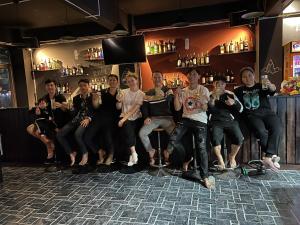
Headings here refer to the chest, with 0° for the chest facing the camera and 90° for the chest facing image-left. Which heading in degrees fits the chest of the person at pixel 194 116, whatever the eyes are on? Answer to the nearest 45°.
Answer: approximately 0°

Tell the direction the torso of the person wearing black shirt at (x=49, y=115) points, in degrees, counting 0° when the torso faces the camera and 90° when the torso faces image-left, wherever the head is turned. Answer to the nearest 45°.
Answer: approximately 0°

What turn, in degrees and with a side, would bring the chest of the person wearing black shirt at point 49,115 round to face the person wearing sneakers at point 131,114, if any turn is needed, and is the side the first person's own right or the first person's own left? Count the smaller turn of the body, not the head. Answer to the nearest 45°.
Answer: approximately 45° to the first person's own left

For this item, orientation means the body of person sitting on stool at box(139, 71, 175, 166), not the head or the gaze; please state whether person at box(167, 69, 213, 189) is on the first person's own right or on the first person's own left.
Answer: on the first person's own left

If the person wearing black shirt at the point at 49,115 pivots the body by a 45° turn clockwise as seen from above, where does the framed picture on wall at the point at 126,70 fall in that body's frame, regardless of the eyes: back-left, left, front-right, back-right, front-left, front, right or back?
back

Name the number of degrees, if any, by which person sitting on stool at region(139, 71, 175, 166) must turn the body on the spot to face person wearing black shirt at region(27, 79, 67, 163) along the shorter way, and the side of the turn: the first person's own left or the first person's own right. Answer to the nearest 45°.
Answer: approximately 90° to the first person's own right

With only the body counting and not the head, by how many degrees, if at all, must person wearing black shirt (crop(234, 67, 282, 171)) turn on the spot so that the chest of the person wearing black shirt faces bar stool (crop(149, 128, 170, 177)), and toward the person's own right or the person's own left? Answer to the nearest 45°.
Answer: approximately 90° to the person's own right
